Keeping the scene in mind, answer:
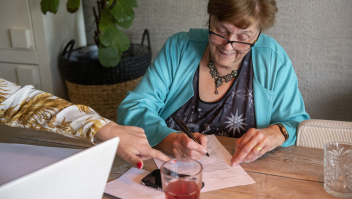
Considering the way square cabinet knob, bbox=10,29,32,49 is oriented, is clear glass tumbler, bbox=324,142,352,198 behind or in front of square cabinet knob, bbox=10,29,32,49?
in front

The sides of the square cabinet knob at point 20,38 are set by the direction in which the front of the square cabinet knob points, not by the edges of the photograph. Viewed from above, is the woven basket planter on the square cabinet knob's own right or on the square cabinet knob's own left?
on the square cabinet knob's own left

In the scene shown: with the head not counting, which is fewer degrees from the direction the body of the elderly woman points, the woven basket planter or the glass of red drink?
the glass of red drink

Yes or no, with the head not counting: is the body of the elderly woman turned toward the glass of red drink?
yes

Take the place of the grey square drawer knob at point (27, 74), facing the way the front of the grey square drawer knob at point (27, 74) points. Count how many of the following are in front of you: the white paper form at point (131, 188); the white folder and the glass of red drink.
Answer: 3

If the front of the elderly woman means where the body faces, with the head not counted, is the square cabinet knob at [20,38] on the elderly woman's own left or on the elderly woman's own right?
on the elderly woman's own right

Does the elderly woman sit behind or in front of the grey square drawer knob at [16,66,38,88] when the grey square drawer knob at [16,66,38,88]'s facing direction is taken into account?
in front

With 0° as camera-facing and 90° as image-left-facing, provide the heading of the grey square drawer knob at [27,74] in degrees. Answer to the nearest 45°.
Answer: approximately 0°
